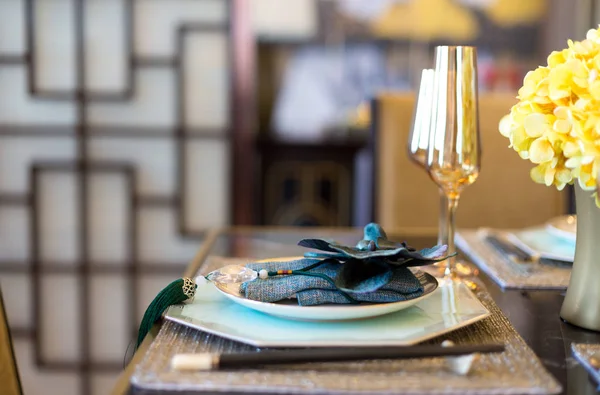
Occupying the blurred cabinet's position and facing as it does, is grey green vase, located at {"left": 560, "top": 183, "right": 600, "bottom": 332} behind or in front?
in front

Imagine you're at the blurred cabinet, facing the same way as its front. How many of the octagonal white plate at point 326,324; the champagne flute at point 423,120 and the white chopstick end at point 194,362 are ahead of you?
3

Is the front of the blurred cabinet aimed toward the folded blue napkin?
yes

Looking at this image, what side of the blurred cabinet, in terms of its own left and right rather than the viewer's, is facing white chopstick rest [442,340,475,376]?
front

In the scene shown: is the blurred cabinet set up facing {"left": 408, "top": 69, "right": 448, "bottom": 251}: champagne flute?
yes

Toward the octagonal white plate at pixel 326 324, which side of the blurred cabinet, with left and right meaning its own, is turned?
front

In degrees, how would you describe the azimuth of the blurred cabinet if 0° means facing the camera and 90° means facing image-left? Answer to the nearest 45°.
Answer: approximately 0°

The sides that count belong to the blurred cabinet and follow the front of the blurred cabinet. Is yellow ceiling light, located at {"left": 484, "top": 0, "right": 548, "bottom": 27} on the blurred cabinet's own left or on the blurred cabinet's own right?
on the blurred cabinet's own left

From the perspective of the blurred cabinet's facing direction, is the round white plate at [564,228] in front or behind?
in front
